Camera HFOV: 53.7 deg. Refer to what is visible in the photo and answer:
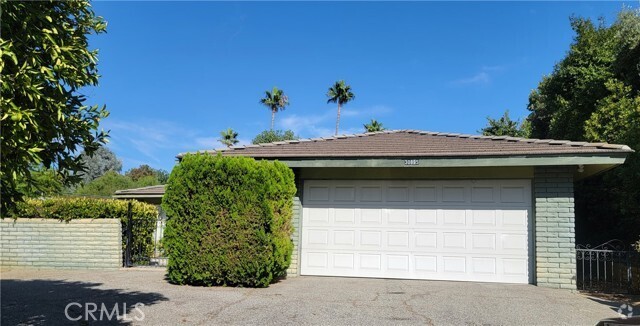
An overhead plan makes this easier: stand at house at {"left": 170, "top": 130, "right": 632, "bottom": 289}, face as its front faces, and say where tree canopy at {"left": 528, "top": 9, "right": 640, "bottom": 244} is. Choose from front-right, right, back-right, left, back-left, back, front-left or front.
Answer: back-left

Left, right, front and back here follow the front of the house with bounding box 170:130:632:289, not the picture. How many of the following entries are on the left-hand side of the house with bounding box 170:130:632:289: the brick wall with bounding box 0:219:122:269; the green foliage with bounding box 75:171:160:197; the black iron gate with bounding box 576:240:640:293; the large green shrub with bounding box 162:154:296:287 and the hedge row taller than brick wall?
1

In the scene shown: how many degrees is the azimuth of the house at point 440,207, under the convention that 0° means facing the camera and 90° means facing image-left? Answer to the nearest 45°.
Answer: approximately 0°

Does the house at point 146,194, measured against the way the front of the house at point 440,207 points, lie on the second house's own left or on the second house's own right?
on the second house's own right

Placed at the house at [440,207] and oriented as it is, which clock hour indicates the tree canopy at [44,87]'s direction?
The tree canopy is roughly at 1 o'clock from the house.

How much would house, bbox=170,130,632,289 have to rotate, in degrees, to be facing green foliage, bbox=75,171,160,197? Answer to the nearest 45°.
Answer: approximately 135° to its right

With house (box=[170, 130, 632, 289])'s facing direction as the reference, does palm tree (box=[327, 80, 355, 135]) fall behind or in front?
behind

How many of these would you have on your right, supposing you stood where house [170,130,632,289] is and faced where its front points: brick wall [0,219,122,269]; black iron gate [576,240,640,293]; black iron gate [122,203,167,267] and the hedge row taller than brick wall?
3

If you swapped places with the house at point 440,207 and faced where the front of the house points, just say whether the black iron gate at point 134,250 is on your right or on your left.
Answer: on your right

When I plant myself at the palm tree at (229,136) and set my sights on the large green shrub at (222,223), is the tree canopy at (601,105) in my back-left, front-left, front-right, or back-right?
front-left

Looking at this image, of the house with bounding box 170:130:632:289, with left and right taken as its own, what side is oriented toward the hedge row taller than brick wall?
right

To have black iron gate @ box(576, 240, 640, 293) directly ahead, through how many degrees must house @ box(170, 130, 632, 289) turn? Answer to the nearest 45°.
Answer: approximately 90° to its left

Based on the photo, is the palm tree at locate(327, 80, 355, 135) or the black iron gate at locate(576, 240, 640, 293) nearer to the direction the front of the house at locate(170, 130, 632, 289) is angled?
the black iron gate

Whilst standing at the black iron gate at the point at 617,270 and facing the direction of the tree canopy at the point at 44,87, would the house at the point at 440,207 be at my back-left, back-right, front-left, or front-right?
front-right
